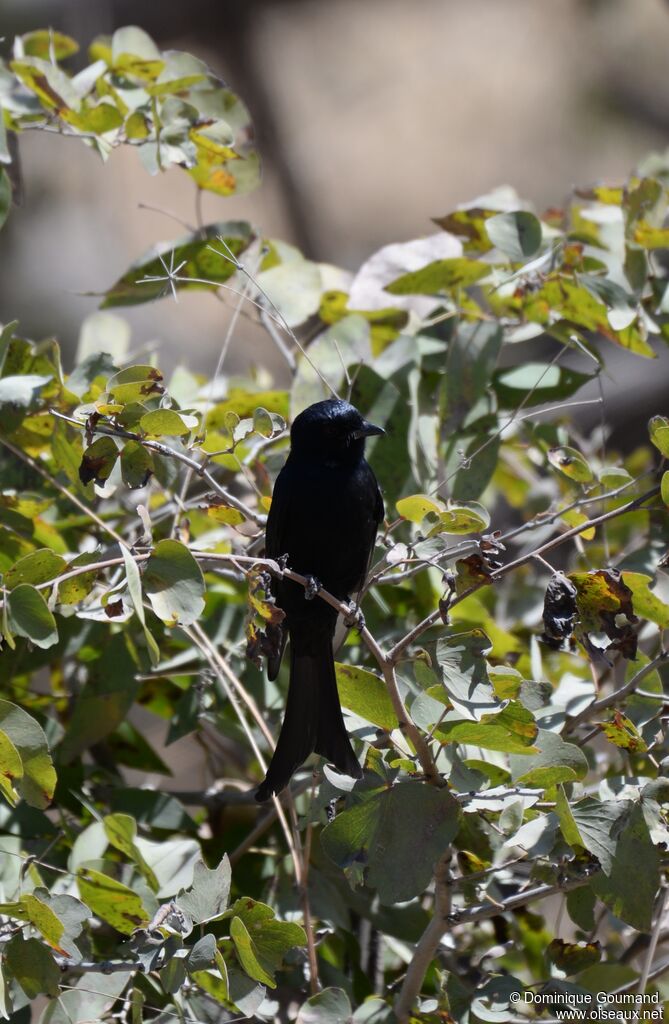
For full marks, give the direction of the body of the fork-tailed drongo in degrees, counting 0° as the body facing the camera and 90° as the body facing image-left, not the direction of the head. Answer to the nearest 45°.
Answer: approximately 315°

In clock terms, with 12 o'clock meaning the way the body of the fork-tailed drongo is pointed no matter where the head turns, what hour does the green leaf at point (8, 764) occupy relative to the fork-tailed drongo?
The green leaf is roughly at 2 o'clock from the fork-tailed drongo.
